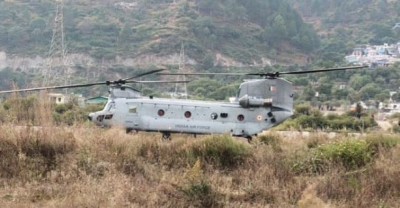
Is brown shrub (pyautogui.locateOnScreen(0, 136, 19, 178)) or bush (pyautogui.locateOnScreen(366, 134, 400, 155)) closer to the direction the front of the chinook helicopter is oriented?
the brown shrub

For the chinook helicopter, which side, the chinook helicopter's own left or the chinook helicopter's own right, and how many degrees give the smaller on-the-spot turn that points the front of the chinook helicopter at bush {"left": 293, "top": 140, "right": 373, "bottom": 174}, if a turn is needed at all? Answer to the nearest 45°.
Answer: approximately 90° to the chinook helicopter's own left

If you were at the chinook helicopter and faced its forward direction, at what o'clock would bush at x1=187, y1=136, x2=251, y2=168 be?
The bush is roughly at 9 o'clock from the chinook helicopter.

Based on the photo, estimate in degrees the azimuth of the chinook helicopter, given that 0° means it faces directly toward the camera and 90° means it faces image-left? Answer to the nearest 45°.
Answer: approximately 90°

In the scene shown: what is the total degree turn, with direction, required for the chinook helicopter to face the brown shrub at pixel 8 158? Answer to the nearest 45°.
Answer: approximately 45° to its left

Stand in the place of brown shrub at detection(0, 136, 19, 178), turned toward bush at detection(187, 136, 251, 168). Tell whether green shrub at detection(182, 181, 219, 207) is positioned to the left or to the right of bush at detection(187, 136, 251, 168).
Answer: right

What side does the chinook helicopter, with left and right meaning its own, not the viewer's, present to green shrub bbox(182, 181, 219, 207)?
left

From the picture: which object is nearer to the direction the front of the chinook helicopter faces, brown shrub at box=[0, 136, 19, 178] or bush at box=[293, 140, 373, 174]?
the brown shrub

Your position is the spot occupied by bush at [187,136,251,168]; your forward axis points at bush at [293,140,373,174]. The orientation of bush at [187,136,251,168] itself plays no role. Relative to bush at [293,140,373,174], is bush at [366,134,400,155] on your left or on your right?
left
